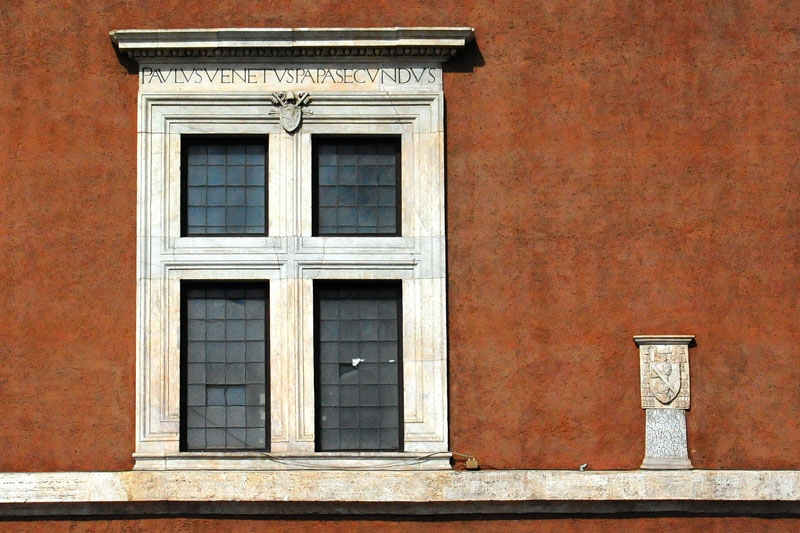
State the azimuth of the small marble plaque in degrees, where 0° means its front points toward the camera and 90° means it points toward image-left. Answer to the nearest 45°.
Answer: approximately 0°
